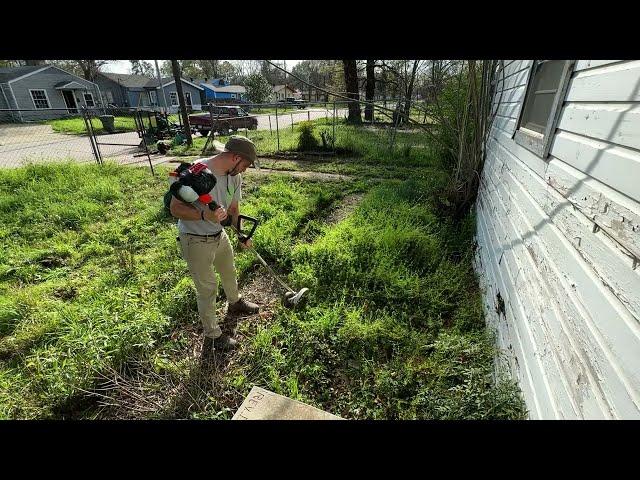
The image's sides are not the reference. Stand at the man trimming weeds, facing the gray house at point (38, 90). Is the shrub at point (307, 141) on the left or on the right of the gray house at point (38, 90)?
right

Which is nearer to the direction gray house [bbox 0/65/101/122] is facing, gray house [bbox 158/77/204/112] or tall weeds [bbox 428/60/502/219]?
the tall weeds

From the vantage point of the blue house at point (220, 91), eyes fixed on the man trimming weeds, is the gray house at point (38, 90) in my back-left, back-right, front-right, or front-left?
front-right

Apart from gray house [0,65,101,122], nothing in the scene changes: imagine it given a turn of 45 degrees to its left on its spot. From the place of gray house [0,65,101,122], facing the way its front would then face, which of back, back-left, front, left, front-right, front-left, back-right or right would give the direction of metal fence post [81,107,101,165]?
right

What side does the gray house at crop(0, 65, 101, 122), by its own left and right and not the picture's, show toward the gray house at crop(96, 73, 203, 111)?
left

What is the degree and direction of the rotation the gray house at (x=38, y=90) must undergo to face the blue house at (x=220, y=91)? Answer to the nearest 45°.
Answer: approximately 90° to its left

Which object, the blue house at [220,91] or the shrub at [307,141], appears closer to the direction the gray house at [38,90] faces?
the shrub

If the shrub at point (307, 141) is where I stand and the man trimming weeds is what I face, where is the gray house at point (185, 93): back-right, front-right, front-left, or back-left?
back-right

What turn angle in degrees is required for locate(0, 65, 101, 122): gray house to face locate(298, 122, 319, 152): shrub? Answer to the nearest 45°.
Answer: approximately 45° to its right

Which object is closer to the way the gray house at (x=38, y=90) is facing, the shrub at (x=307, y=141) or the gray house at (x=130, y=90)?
the shrub

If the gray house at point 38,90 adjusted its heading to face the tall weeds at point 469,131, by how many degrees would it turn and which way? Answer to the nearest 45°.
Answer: approximately 45° to its right

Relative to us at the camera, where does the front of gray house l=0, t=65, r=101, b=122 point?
facing the viewer and to the right of the viewer

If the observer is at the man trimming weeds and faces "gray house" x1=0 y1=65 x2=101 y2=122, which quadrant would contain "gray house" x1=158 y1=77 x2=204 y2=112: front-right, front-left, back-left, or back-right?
front-right
